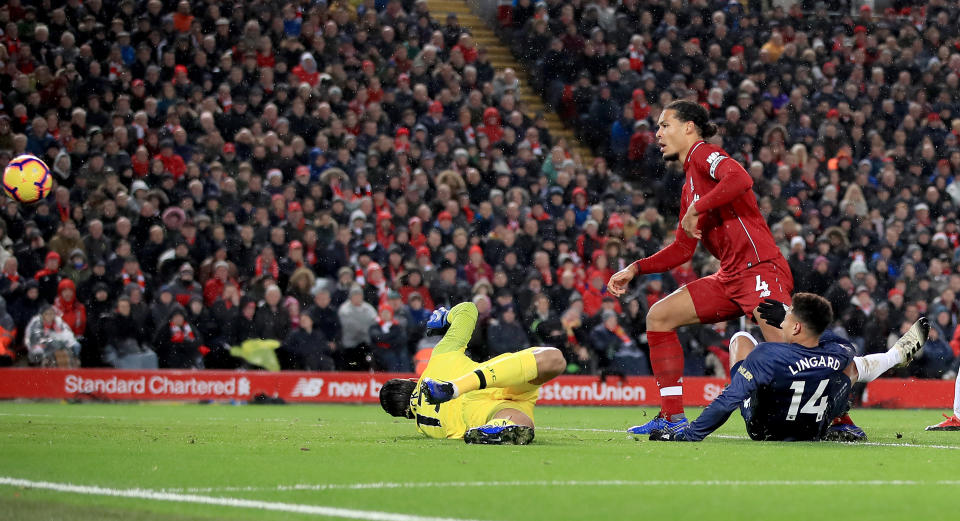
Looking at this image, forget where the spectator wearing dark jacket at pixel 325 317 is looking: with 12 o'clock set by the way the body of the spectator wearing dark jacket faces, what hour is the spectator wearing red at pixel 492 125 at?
The spectator wearing red is roughly at 7 o'clock from the spectator wearing dark jacket.

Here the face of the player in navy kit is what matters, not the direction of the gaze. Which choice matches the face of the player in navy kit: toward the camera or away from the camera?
away from the camera

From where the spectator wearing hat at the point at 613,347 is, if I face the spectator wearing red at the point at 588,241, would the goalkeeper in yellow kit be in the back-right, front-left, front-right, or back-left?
back-left

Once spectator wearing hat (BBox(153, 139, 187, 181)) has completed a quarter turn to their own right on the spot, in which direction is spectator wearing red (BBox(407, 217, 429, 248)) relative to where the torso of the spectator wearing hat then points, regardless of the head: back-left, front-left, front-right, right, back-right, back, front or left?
back

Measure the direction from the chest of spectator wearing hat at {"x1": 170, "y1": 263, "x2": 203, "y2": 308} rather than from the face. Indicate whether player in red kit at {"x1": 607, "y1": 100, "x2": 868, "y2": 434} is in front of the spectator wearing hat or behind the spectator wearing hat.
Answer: in front

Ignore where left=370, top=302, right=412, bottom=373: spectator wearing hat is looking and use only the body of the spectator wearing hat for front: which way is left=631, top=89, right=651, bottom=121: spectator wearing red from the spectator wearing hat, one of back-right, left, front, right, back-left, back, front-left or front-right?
back-left

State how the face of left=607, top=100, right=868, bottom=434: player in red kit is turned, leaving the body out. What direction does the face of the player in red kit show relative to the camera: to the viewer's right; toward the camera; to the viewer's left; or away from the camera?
to the viewer's left

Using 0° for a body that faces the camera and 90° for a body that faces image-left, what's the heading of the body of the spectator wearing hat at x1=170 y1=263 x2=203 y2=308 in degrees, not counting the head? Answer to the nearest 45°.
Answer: approximately 0°
